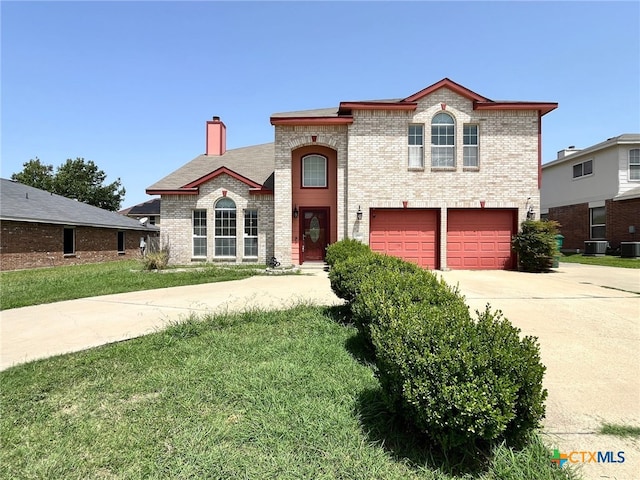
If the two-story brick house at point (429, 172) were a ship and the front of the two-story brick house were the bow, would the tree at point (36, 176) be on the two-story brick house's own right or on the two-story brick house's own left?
on the two-story brick house's own right

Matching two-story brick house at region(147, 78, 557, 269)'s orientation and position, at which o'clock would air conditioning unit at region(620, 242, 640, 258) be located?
The air conditioning unit is roughly at 8 o'clock from the two-story brick house.

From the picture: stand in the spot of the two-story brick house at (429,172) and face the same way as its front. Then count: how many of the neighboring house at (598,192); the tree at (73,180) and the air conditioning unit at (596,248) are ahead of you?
0

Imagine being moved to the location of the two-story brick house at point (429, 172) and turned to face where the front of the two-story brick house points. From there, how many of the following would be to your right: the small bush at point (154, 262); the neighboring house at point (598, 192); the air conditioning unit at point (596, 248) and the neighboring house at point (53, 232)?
2

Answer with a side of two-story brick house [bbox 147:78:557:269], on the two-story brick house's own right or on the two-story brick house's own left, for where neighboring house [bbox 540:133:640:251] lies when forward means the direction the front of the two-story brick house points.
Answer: on the two-story brick house's own left

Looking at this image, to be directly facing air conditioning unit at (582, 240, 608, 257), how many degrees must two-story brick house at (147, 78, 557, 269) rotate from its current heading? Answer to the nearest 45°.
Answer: approximately 135° to its left

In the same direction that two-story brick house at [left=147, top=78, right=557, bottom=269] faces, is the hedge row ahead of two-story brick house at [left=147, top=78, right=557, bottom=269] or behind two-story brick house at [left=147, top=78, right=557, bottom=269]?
ahead

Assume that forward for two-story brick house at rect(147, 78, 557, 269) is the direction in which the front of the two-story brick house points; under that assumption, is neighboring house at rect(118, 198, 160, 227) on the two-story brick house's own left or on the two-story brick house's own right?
on the two-story brick house's own right

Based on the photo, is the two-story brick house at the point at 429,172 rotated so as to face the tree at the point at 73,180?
no

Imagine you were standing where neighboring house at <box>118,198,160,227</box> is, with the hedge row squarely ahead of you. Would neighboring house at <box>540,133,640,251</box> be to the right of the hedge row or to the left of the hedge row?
left

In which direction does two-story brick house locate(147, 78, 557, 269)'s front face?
toward the camera

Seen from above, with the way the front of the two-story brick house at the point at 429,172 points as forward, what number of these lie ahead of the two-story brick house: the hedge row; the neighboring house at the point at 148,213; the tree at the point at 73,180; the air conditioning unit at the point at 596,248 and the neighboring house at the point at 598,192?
1

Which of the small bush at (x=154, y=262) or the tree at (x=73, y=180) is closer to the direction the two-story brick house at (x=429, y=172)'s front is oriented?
the small bush

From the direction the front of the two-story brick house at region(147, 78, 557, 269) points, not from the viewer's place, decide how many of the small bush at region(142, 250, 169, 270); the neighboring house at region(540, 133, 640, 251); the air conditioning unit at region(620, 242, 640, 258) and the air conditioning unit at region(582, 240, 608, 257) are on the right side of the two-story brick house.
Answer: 1

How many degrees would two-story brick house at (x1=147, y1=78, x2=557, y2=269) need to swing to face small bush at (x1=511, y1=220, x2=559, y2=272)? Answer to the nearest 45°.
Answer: approximately 90° to its left

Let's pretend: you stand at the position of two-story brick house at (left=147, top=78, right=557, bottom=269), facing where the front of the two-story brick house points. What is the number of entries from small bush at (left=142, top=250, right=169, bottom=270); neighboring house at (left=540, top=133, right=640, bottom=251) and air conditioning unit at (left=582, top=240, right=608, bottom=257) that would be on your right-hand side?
1
